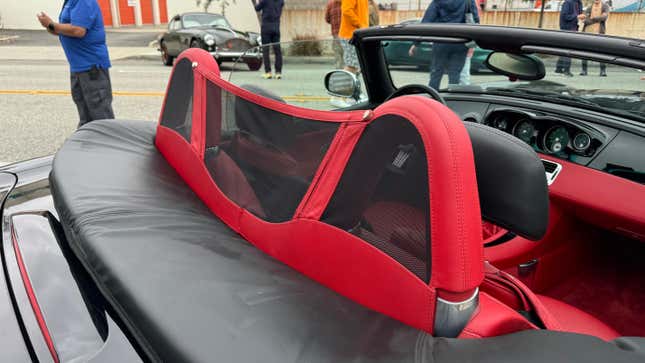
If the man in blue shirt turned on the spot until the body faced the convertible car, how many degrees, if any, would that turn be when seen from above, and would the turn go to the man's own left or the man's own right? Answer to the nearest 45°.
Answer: approximately 90° to the man's own left

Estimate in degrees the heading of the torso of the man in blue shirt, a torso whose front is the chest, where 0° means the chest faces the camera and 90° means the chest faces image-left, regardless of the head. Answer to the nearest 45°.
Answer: approximately 90°

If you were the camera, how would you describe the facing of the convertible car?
facing away from the viewer and to the right of the viewer

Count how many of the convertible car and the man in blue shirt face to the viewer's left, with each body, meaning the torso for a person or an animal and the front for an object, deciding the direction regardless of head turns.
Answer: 1

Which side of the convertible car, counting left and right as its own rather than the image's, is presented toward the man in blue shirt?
left

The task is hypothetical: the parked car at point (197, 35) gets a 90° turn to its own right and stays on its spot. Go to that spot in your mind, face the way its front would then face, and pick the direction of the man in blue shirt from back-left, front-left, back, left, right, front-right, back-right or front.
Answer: front-left

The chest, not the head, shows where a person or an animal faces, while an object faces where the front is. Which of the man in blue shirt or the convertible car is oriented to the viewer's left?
the man in blue shirt

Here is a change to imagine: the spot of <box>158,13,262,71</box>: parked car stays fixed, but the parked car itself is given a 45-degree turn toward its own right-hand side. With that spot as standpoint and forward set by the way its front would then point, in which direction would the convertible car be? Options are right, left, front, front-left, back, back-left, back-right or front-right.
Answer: front

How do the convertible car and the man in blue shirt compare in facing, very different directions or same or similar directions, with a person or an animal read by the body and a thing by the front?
very different directions
